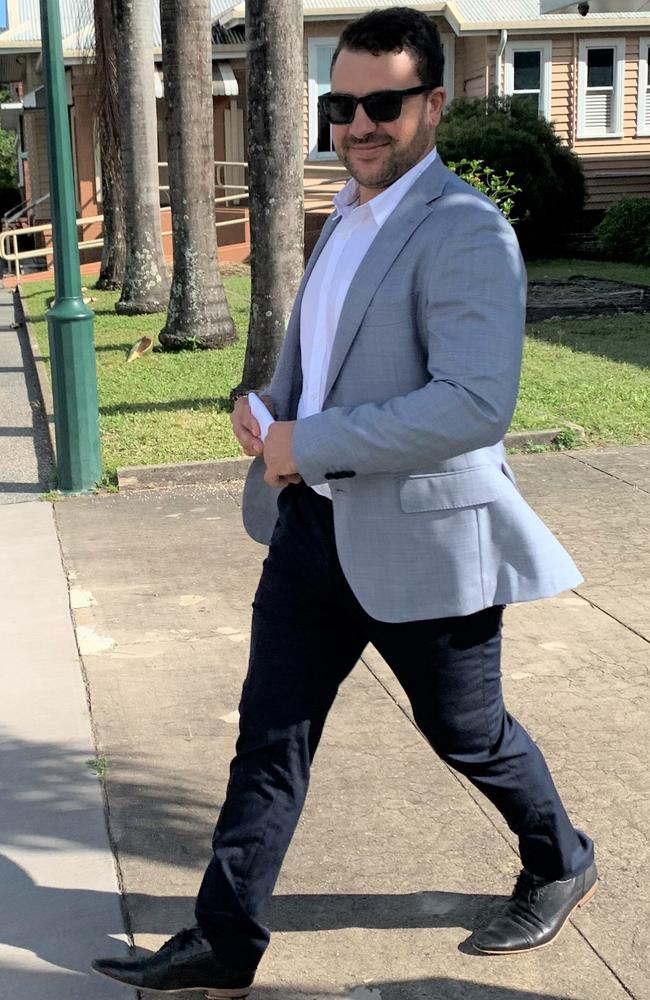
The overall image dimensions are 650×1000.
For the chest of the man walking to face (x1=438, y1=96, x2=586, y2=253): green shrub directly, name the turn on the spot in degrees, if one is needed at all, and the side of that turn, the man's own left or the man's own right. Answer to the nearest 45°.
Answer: approximately 135° to the man's own right

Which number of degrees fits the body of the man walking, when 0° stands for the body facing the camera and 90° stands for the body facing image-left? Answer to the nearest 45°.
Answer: approximately 45°

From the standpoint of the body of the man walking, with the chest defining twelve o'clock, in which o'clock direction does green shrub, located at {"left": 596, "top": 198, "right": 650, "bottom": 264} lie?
The green shrub is roughly at 5 o'clock from the man walking.

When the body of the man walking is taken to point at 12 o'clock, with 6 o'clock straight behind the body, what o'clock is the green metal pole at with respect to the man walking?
The green metal pole is roughly at 4 o'clock from the man walking.
